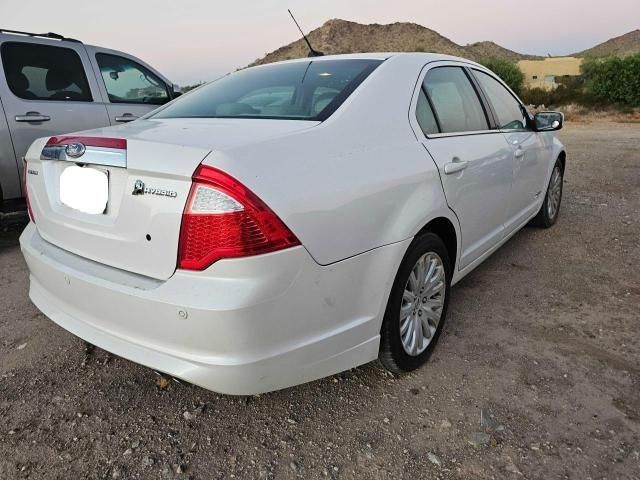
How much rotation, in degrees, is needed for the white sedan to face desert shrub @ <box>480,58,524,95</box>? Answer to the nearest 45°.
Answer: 0° — it already faces it

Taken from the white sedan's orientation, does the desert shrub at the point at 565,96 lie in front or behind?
in front

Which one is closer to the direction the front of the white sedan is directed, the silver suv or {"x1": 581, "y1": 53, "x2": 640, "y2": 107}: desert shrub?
the desert shrub

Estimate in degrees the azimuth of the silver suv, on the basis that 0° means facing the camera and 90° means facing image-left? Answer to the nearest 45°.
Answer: approximately 225°

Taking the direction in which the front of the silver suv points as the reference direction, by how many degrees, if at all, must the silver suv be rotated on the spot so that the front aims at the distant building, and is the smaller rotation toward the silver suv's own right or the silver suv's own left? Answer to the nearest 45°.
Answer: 0° — it already faces it

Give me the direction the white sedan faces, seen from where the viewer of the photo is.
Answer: facing away from the viewer and to the right of the viewer

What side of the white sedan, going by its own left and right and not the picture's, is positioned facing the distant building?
front

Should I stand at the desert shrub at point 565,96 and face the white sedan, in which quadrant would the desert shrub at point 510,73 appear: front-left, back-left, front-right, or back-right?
back-right

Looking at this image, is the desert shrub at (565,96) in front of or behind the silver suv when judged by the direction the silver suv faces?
in front

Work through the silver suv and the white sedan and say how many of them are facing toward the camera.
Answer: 0
